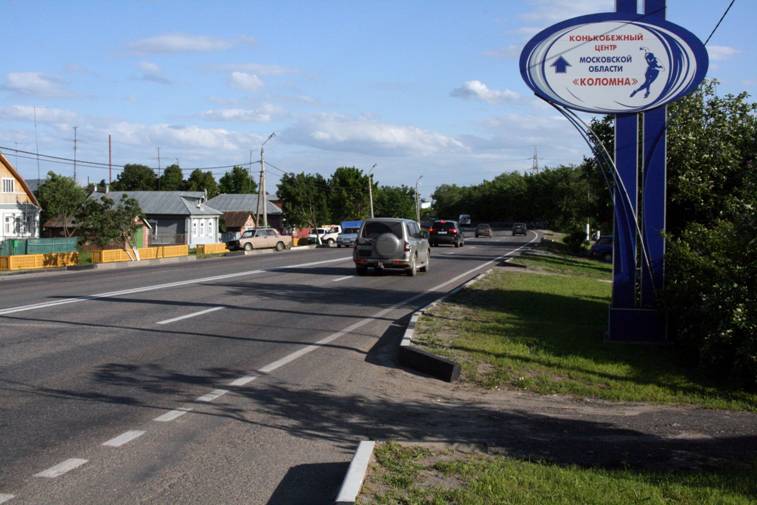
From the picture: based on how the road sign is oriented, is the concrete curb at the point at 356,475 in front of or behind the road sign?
in front

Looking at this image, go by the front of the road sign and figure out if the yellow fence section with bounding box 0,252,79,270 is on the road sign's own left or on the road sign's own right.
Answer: on the road sign's own right

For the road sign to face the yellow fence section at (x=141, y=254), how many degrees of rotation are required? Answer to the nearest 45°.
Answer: approximately 135° to its right

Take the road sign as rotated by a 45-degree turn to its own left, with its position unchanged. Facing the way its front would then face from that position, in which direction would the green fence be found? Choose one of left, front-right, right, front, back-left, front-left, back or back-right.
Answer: back

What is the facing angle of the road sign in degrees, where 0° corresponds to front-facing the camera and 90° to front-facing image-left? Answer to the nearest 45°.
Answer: approximately 0°

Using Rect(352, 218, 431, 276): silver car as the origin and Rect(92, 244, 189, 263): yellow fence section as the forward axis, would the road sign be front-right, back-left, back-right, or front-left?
back-left

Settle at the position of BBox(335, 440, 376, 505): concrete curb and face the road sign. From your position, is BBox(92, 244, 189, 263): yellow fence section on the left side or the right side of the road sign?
left

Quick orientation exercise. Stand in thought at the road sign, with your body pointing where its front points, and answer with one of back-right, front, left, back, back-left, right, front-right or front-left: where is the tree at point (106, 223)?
back-right

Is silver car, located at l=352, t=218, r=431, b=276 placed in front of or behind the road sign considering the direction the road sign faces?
behind

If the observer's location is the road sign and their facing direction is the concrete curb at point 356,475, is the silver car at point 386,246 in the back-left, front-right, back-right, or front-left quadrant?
back-right
